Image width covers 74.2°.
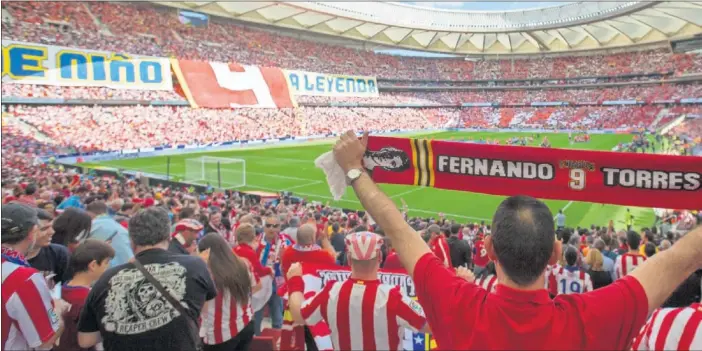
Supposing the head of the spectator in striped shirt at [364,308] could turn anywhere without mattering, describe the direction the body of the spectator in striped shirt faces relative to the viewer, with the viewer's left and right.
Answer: facing away from the viewer

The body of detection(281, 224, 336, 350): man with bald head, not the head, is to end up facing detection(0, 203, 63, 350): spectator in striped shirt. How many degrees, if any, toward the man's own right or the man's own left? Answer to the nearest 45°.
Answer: approximately 135° to the man's own left

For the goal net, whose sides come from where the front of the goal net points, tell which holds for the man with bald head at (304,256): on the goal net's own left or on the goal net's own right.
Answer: on the goal net's own right

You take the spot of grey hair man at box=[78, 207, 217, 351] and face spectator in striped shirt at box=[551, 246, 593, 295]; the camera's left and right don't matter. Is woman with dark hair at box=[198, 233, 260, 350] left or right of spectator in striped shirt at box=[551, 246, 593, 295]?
left

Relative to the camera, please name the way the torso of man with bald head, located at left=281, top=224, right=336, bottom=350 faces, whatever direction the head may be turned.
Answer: away from the camera

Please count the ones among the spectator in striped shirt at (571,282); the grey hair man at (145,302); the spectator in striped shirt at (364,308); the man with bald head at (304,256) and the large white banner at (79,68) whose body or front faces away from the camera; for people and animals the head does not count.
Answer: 4

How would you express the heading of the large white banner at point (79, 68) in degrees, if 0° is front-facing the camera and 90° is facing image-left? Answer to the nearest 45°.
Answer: approximately 315°

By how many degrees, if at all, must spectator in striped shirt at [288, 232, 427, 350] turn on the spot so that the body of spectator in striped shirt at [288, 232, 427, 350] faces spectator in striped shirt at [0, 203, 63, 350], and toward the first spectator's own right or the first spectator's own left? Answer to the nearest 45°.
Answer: approximately 90° to the first spectator's own left

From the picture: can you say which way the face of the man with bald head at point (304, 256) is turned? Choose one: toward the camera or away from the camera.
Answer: away from the camera

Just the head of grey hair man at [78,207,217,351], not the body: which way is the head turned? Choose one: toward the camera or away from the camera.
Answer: away from the camera

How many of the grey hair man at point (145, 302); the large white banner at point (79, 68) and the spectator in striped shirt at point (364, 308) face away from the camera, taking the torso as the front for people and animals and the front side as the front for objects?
2

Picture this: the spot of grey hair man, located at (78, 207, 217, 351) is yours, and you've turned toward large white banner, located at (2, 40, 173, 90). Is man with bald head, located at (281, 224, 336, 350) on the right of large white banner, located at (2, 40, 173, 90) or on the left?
right

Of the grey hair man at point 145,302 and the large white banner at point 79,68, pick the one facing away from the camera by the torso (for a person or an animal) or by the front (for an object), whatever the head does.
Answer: the grey hair man

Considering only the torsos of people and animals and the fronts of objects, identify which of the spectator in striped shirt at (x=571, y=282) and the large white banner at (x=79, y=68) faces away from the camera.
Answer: the spectator in striped shirt

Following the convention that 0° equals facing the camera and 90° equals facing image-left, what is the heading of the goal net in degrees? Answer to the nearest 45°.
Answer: approximately 225°
